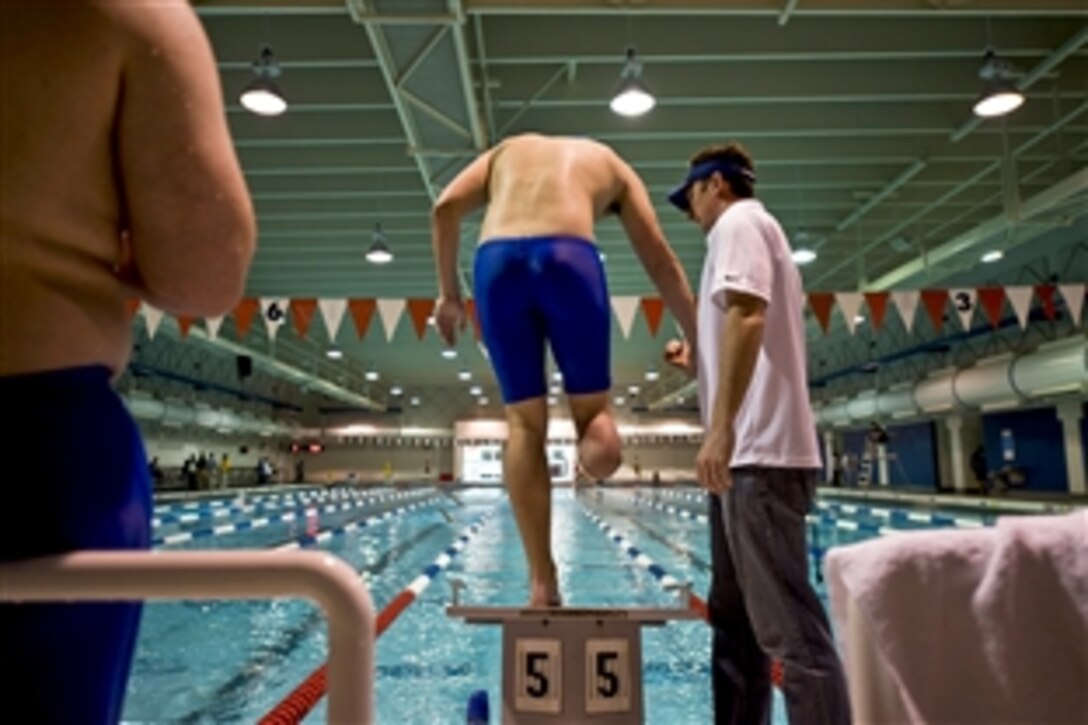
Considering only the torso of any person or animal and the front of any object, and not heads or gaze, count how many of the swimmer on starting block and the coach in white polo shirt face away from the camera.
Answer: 1

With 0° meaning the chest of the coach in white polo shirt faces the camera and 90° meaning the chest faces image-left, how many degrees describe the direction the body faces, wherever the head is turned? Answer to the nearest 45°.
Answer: approximately 90°

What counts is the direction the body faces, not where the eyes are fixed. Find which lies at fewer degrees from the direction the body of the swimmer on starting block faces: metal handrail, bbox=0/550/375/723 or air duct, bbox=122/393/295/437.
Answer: the air duct

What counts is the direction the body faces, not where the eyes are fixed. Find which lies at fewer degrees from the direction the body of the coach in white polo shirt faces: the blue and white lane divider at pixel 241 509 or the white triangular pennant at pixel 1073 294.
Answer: the blue and white lane divider

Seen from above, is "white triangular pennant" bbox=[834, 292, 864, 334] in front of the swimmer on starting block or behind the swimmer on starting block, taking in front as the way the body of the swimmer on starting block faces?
in front

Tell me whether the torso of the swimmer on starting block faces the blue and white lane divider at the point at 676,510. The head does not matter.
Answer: yes

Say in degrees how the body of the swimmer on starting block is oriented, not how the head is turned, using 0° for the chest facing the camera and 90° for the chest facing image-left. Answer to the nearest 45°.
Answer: approximately 180°

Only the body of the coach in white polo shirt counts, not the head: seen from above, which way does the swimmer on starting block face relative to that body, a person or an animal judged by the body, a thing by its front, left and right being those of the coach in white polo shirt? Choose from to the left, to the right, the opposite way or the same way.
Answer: to the right

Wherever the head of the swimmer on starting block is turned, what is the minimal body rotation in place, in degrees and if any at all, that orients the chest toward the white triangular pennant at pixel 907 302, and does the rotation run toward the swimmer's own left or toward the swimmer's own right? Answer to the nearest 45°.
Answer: approximately 45° to the swimmer's own right

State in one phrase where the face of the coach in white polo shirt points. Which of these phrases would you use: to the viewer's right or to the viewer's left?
to the viewer's left

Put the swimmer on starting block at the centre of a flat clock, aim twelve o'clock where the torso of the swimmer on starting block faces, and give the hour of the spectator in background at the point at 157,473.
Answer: The spectator in background is roughly at 11 o'clock from the swimmer on starting block.

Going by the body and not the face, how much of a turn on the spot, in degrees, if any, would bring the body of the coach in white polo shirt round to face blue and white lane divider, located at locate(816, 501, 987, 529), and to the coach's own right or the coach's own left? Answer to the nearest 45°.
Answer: approximately 90° to the coach's own right

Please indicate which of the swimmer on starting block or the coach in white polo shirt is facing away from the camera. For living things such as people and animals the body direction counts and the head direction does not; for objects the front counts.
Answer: the swimmer on starting block

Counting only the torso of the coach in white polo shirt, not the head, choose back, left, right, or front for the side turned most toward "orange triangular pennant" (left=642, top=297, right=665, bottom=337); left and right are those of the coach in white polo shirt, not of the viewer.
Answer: right

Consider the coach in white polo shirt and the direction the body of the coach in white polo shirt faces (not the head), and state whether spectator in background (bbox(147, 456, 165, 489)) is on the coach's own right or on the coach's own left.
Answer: on the coach's own right

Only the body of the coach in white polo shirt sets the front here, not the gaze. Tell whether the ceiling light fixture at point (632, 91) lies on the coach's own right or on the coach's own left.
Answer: on the coach's own right
